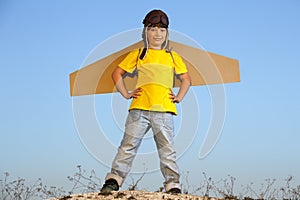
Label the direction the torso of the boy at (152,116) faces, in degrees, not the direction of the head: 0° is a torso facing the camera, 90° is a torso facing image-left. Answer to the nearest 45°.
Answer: approximately 0°
